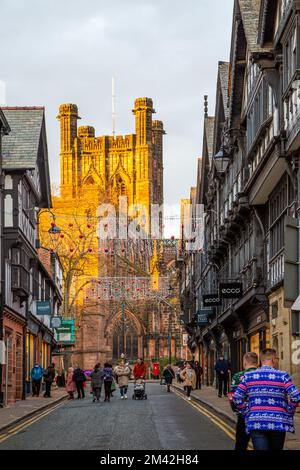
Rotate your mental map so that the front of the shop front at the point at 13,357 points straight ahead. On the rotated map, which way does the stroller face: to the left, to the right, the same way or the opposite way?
to the right

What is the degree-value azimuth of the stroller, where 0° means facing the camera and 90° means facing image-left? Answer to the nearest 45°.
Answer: approximately 0°

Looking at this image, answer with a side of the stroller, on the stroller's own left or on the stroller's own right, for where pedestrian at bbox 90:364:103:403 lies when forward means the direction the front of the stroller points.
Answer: on the stroller's own right

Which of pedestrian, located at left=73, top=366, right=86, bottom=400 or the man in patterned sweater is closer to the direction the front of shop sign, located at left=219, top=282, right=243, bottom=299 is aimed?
the man in patterned sweater

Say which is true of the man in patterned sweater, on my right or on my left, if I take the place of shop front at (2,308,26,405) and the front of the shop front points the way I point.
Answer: on my right

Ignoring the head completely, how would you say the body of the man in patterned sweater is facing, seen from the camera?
away from the camera

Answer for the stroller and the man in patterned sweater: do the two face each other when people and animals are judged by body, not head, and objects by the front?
yes

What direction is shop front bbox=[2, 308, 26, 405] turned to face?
to the viewer's right

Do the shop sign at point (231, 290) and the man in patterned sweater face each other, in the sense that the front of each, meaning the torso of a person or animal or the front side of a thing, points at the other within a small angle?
yes

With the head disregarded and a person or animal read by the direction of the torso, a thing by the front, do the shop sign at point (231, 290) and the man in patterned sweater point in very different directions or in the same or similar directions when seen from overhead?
very different directions
